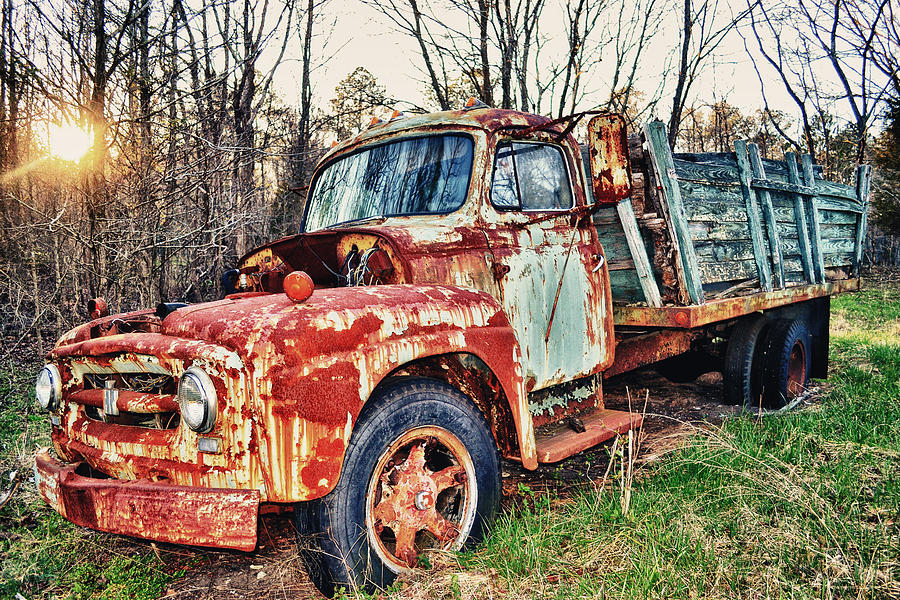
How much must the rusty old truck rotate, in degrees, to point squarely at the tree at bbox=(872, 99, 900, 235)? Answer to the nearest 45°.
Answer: approximately 180°

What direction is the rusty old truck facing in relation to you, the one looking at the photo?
facing the viewer and to the left of the viewer
